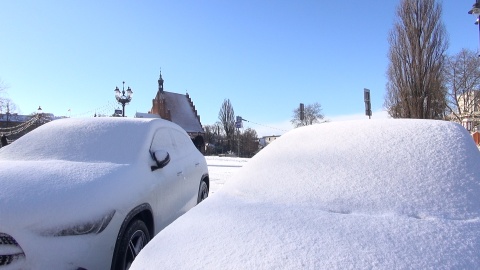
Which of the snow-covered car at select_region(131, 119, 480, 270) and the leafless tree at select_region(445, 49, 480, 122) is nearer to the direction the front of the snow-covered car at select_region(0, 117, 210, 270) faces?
the snow-covered car

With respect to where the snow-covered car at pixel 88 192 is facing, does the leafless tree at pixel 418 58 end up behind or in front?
behind

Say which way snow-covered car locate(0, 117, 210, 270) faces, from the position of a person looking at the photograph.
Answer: facing the viewer and to the left of the viewer

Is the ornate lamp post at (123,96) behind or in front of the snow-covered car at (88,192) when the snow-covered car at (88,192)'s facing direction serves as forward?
behind

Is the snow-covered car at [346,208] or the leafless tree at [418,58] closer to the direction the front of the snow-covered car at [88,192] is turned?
the snow-covered car

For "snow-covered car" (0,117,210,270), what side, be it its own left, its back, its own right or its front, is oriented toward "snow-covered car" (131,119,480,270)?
left
